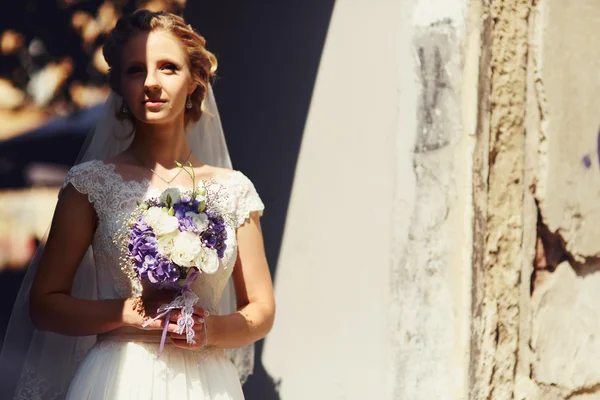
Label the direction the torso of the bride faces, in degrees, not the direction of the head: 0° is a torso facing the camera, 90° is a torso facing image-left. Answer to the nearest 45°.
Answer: approximately 0°
